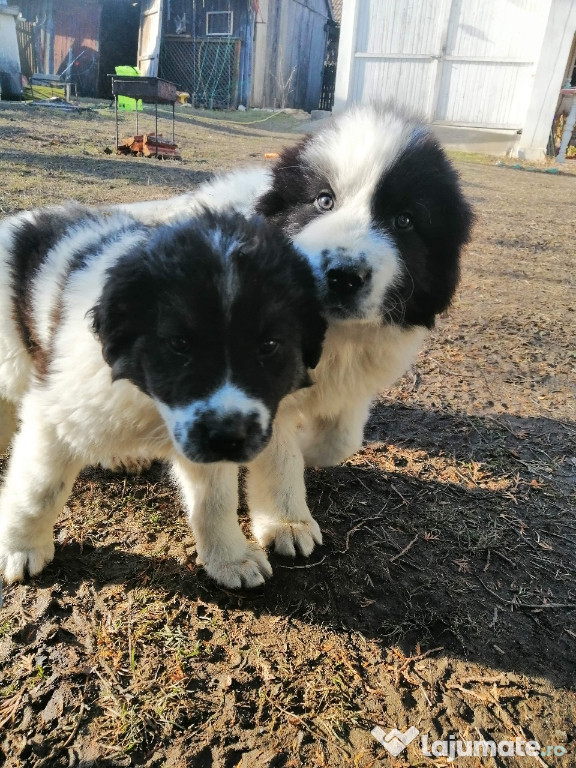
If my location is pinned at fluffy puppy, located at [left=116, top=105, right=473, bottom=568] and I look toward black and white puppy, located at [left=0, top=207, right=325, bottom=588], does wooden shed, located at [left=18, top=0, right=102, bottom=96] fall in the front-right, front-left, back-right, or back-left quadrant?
back-right

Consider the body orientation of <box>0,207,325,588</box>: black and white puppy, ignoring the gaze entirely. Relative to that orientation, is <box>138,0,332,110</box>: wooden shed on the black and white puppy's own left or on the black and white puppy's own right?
on the black and white puppy's own left

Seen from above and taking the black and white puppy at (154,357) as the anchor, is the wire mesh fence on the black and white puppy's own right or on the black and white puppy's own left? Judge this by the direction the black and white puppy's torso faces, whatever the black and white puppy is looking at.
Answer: on the black and white puppy's own left

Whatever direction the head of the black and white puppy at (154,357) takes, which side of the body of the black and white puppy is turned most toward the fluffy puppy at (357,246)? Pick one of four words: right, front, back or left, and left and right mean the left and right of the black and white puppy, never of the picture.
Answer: left

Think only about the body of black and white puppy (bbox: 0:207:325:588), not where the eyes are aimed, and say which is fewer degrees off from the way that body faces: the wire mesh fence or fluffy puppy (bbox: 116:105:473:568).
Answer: the fluffy puppy

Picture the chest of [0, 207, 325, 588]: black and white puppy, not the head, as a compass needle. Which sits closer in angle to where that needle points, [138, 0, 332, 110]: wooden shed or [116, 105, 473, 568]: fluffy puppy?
the fluffy puppy

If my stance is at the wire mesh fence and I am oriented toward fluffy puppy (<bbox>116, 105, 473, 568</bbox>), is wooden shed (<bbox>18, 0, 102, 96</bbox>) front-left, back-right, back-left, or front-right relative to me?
back-right

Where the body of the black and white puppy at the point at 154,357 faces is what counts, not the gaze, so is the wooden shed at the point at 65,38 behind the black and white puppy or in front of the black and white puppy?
behind

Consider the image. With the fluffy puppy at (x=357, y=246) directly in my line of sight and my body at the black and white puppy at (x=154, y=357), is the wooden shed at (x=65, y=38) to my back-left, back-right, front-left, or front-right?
front-left
